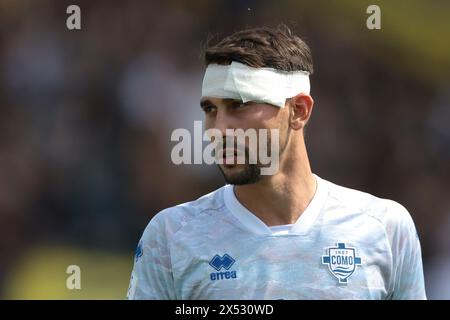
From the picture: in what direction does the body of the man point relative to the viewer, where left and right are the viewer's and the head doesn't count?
facing the viewer
